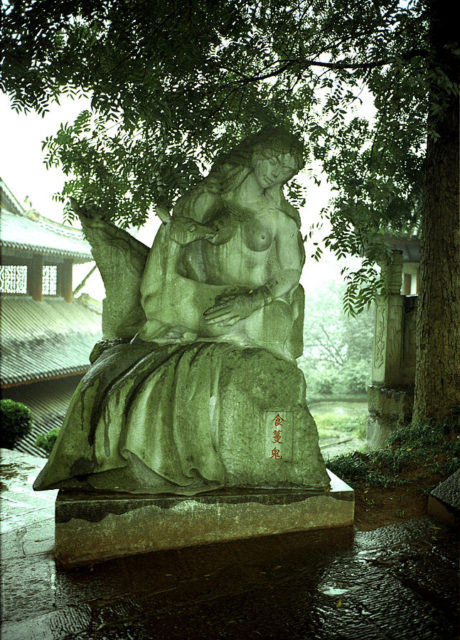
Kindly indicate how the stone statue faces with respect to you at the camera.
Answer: facing the viewer

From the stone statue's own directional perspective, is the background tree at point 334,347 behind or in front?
behind

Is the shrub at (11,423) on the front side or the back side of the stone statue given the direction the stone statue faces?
on the back side

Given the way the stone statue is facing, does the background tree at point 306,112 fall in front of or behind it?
behind

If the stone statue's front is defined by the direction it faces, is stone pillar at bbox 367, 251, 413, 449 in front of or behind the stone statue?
behind
